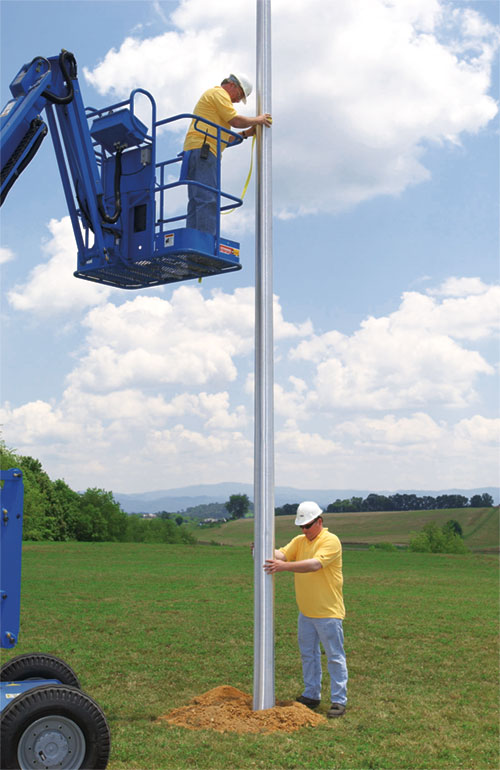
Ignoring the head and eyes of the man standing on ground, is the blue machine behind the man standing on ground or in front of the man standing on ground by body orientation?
in front

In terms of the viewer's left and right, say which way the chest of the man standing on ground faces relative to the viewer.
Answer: facing the viewer and to the left of the viewer
